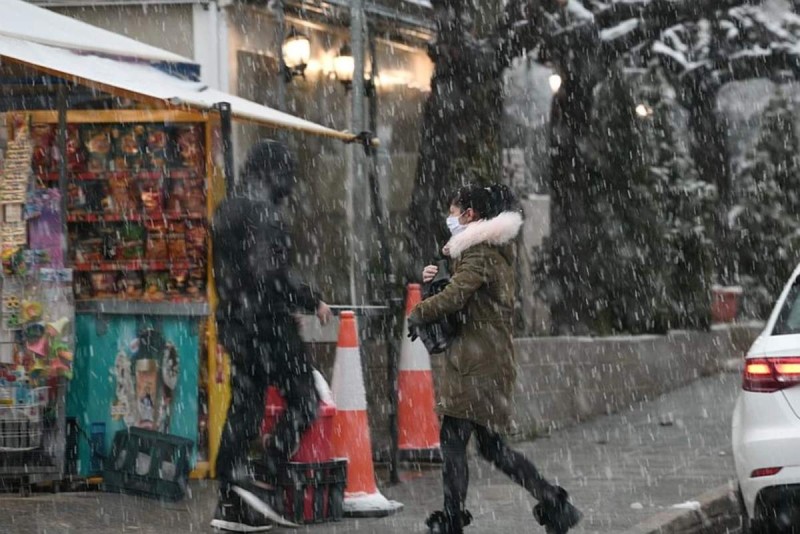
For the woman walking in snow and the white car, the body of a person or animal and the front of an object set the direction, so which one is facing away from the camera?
the white car

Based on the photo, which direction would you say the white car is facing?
away from the camera

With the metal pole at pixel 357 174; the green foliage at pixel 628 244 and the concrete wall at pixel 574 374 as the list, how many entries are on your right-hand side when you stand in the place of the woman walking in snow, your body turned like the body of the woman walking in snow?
3

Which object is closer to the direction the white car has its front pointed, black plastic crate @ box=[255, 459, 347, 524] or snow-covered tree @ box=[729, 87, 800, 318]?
the snow-covered tree

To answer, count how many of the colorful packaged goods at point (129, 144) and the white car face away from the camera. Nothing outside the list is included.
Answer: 1

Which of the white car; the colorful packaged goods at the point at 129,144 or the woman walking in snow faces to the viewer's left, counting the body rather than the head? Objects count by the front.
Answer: the woman walking in snow

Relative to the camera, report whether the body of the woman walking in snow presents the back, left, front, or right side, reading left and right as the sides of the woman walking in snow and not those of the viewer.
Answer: left

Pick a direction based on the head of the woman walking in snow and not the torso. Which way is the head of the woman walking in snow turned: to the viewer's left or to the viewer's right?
to the viewer's left

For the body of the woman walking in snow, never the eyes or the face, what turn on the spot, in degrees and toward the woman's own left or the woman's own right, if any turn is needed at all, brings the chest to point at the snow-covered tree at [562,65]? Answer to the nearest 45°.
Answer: approximately 90° to the woman's own right

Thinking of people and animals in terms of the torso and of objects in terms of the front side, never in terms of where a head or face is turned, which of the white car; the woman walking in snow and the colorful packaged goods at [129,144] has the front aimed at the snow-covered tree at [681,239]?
the white car

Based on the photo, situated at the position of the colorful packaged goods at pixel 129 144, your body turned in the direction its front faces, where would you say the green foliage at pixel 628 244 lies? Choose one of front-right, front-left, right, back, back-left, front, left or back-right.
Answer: back-left

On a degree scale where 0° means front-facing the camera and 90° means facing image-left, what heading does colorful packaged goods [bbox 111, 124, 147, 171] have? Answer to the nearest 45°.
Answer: approximately 0°

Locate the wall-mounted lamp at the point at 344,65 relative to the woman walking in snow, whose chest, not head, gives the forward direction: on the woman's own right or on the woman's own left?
on the woman's own right

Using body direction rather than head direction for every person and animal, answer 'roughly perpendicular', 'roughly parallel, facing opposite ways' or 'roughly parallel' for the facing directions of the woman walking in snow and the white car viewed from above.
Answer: roughly perpendicular
